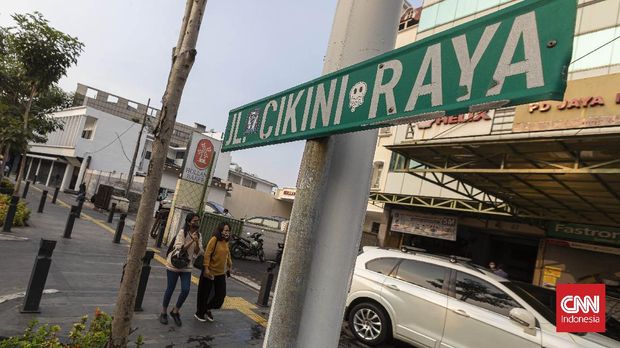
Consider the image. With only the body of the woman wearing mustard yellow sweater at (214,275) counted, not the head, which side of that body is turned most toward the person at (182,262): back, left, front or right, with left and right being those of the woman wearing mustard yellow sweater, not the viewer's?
right

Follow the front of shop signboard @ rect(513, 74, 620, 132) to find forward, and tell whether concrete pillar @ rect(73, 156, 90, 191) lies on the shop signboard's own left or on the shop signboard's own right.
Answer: on the shop signboard's own right

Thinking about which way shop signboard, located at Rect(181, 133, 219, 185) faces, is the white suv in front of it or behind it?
in front

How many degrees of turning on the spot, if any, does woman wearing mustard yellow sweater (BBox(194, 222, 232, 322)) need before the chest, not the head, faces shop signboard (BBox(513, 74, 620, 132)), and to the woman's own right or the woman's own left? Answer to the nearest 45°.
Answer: approximately 45° to the woman's own left

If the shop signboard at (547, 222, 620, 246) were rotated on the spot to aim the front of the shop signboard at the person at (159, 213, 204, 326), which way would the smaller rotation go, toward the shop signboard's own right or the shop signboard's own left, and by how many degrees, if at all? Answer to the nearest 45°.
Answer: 0° — it already faces them

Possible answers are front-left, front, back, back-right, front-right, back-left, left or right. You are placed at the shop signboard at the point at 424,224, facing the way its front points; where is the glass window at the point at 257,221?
front-right

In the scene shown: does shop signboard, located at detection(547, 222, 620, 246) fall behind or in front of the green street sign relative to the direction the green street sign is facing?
behind

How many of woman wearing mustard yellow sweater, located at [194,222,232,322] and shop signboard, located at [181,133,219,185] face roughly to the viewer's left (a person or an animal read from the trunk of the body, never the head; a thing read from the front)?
0

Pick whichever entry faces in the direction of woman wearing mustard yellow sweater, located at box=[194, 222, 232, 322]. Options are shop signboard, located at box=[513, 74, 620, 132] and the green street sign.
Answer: the shop signboard

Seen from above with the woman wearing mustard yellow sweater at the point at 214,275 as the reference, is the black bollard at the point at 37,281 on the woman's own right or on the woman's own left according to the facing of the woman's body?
on the woman's own right
